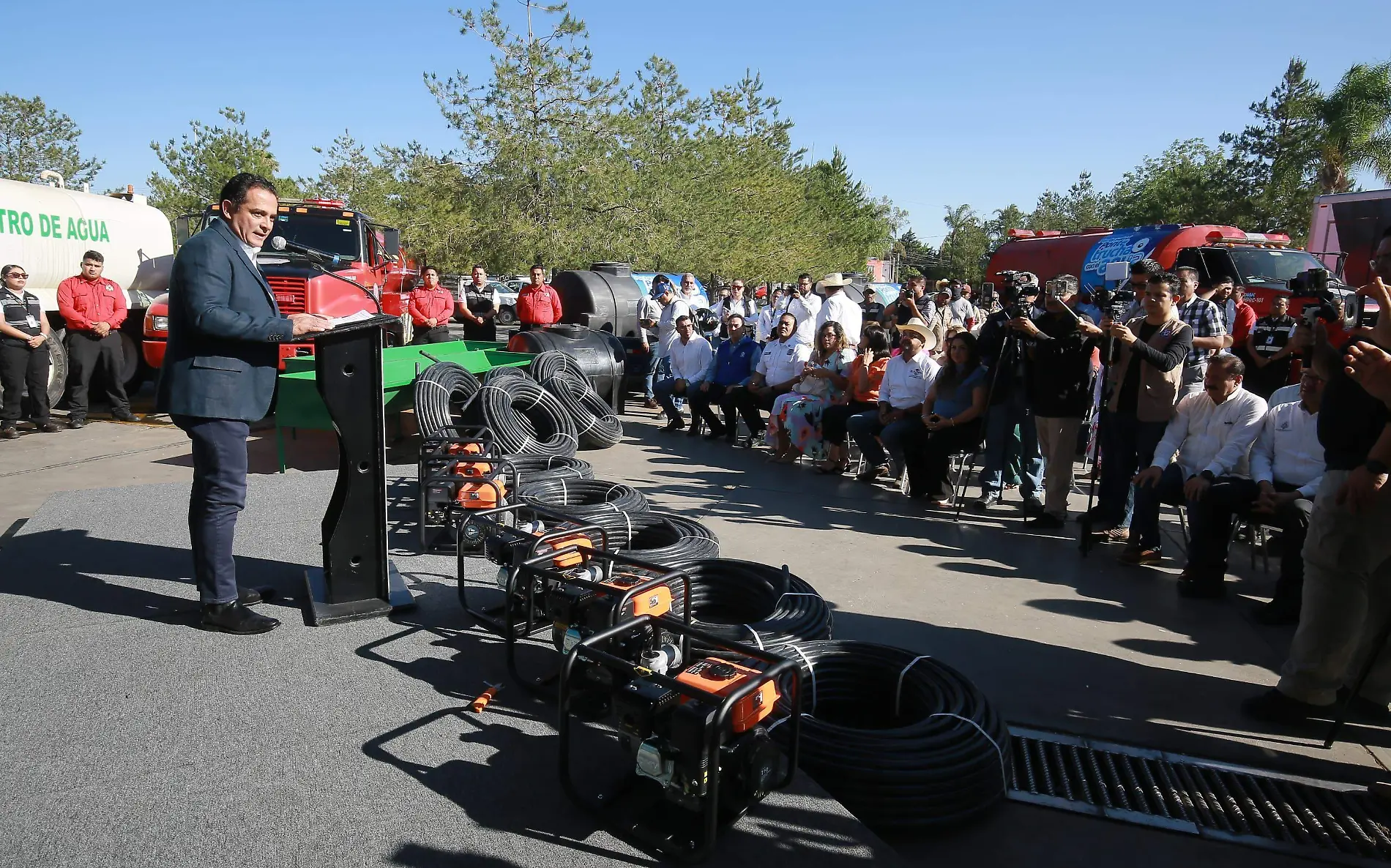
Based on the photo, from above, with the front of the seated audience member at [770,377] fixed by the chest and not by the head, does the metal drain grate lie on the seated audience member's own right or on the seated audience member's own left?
on the seated audience member's own left

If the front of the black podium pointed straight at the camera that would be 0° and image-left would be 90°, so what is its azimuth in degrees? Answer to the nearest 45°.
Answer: approximately 270°

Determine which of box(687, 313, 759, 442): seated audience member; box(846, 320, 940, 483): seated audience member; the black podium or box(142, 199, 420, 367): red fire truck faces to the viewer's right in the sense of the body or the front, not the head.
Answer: the black podium

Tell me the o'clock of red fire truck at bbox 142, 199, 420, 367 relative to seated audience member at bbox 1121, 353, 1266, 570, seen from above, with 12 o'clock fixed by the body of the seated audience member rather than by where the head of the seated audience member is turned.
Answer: The red fire truck is roughly at 2 o'clock from the seated audience member.

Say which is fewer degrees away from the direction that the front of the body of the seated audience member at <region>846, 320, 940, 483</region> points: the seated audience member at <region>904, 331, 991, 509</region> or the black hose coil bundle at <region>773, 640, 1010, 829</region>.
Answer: the black hose coil bundle

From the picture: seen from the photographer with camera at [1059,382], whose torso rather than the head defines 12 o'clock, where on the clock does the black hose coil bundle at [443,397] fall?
The black hose coil bundle is roughly at 1 o'clock from the photographer with camera.

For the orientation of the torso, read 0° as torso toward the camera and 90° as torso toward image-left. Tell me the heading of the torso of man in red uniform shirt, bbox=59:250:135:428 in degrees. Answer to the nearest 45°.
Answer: approximately 0°

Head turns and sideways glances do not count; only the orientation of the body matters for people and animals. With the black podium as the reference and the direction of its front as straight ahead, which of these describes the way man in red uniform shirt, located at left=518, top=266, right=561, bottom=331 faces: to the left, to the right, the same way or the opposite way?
to the right

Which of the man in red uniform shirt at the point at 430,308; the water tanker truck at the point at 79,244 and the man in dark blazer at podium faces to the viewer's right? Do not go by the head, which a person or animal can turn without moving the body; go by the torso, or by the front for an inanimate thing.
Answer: the man in dark blazer at podium

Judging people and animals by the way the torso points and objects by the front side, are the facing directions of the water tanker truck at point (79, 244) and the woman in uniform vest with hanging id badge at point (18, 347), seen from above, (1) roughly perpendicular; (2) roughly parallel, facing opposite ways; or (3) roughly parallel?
roughly perpendicular

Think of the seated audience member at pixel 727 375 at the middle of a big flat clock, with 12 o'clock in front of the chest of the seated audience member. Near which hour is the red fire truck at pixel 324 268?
The red fire truck is roughly at 2 o'clock from the seated audience member.

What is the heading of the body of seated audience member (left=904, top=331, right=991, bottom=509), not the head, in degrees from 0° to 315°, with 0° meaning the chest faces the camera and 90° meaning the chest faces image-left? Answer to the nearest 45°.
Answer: approximately 45°
